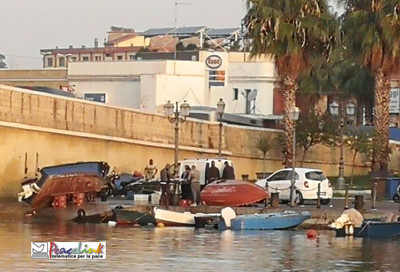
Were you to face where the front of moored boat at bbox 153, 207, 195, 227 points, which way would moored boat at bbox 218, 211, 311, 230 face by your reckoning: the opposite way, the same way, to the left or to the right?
the opposite way

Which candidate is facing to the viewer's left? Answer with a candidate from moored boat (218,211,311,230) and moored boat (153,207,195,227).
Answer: moored boat (153,207,195,227)

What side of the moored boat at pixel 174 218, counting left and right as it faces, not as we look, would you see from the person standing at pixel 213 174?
right

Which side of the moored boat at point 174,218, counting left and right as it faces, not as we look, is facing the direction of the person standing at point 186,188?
right

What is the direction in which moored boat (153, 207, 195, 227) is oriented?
to the viewer's left

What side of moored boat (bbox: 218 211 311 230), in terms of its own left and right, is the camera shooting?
right

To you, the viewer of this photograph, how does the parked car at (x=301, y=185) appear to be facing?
facing away from the viewer and to the left of the viewer

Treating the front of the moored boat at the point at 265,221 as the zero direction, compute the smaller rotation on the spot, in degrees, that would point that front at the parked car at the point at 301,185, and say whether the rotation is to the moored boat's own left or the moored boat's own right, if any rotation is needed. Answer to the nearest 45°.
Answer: approximately 90° to the moored boat's own left
